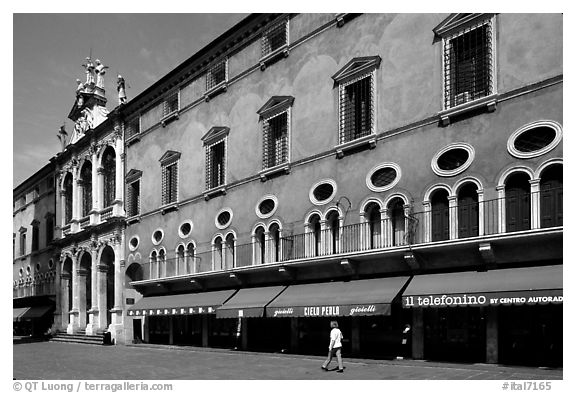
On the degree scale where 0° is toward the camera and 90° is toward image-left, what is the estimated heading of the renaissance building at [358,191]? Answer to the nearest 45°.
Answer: approximately 45°
